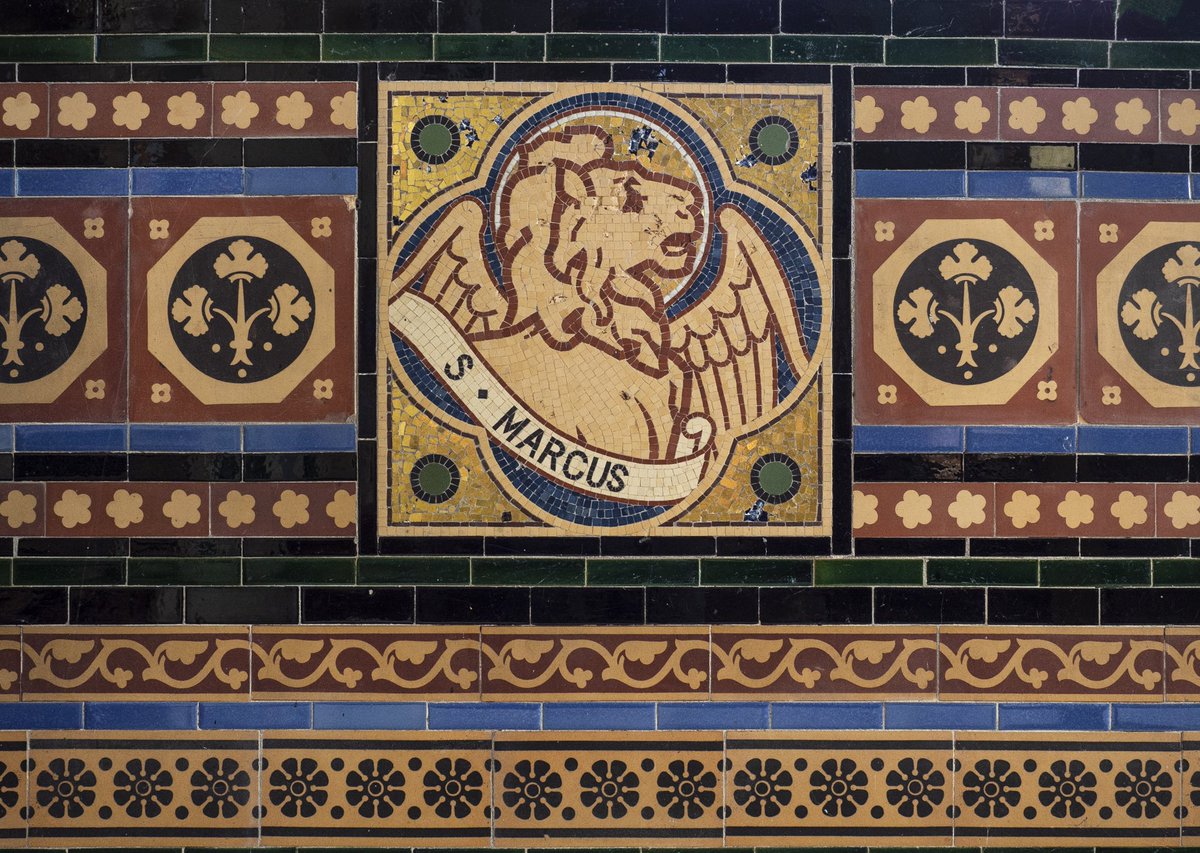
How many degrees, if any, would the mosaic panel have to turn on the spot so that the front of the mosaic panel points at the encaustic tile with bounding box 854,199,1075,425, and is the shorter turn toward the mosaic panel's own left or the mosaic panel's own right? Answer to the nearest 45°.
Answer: approximately 90° to the mosaic panel's own left

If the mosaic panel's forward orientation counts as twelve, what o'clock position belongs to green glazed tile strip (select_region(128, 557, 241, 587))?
The green glazed tile strip is roughly at 3 o'clock from the mosaic panel.

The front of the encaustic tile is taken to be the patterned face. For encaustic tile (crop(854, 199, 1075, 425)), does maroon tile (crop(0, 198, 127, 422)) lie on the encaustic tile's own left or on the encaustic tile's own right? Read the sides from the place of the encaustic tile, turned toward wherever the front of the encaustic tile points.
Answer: on the encaustic tile's own right

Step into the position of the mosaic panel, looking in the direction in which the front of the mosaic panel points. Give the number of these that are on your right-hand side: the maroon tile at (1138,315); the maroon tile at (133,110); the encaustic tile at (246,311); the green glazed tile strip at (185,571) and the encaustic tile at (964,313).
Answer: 3

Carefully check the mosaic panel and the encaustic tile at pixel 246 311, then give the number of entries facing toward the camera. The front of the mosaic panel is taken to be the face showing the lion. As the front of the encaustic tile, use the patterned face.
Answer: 2

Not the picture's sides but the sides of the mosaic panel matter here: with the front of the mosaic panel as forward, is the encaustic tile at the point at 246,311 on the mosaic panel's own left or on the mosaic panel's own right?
on the mosaic panel's own right

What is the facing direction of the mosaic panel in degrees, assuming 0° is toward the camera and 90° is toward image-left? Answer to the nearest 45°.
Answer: approximately 0°

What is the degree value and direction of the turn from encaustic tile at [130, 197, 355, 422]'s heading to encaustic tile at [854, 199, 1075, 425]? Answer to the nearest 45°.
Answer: approximately 90° to its left
